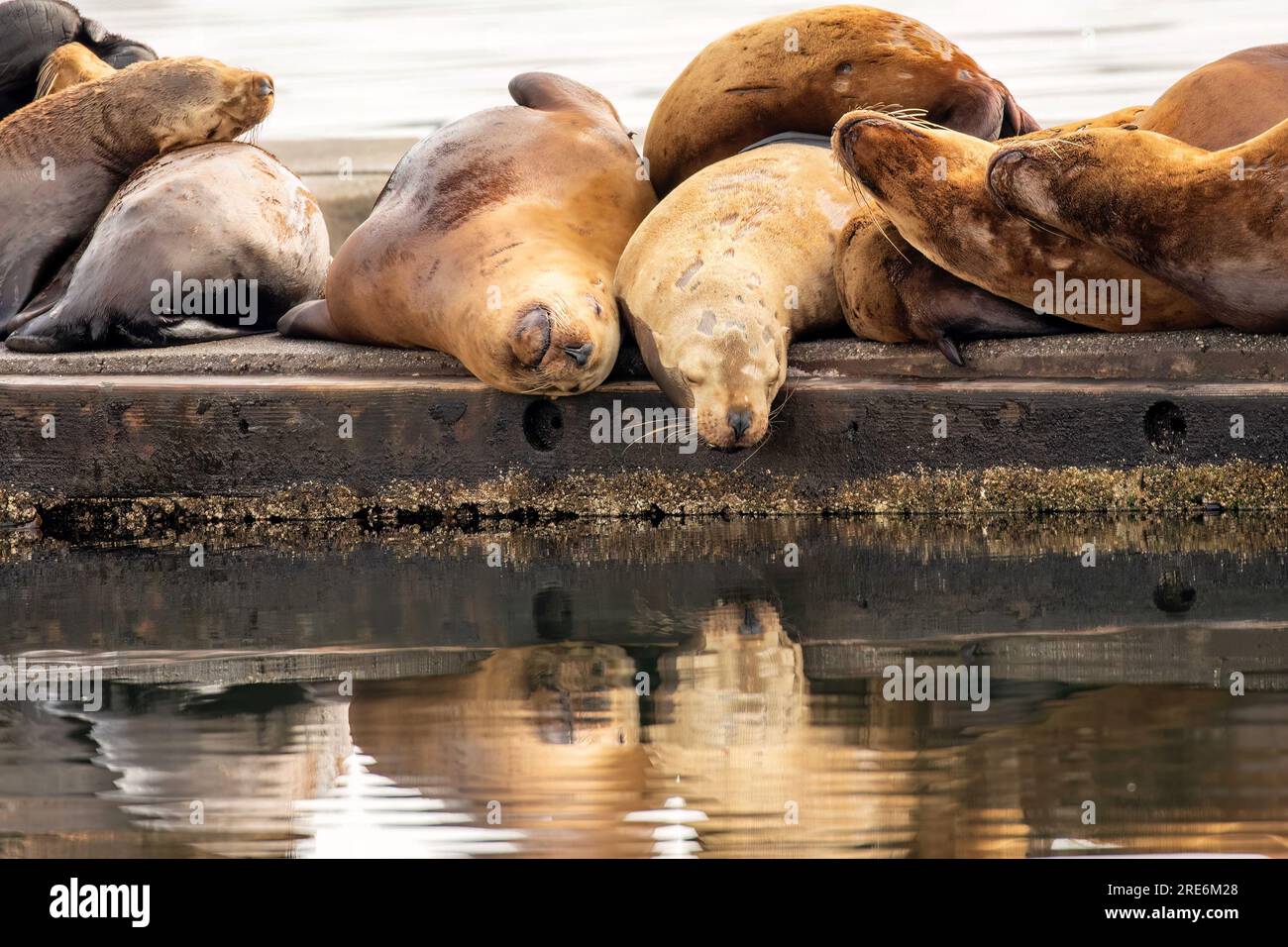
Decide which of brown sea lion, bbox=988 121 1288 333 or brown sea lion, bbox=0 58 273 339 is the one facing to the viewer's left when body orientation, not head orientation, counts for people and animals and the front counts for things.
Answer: brown sea lion, bbox=988 121 1288 333

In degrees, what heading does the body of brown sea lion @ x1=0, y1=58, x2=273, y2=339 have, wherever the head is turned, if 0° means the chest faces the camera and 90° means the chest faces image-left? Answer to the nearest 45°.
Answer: approximately 270°

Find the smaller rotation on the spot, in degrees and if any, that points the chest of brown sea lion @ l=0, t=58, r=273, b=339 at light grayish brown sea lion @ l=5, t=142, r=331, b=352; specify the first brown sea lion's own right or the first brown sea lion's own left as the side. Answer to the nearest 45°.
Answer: approximately 45° to the first brown sea lion's own right

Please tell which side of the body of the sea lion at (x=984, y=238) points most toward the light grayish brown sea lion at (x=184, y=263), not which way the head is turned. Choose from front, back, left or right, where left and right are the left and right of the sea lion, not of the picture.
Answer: front

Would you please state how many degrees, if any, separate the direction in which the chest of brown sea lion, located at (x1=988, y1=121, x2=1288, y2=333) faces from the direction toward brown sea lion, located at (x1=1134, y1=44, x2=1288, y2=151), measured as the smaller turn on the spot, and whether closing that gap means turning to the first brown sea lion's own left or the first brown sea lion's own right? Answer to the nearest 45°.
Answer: approximately 90° to the first brown sea lion's own right

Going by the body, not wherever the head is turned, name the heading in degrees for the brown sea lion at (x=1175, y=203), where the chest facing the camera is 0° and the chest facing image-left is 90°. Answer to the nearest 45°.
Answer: approximately 90°

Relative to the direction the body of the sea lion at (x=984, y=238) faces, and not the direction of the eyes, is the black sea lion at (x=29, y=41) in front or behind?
in front

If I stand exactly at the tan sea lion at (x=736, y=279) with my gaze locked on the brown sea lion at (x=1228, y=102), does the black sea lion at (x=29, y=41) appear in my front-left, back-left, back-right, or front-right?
back-left

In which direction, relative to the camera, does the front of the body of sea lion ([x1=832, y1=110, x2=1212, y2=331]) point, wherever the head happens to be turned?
to the viewer's left

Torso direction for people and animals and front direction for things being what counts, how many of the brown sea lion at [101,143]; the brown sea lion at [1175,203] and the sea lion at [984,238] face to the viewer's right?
1

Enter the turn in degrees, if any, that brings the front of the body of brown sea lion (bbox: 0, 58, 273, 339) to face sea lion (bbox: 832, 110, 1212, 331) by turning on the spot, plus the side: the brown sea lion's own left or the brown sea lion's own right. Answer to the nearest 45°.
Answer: approximately 45° to the brown sea lion's own right
